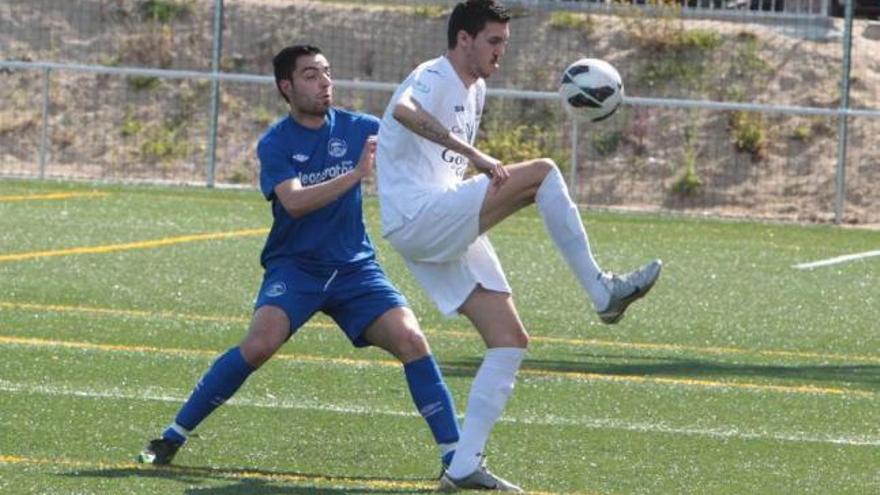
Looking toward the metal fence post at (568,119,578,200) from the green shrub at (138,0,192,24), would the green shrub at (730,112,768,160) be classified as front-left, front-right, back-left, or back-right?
front-left

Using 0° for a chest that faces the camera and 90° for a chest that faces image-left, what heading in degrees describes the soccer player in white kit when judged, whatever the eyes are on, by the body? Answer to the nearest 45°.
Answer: approximately 270°

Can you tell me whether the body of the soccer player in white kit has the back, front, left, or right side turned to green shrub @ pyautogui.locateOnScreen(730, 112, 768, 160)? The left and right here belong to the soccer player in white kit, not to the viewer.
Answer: left

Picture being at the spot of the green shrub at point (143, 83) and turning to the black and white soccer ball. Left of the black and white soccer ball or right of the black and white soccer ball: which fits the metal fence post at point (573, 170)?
left

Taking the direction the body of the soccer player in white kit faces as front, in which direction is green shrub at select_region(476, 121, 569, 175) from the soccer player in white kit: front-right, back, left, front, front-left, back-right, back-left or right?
left

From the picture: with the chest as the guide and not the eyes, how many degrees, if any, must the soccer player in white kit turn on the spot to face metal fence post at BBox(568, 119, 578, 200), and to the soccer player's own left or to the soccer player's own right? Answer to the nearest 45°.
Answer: approximately 90° to the soccer player's own left

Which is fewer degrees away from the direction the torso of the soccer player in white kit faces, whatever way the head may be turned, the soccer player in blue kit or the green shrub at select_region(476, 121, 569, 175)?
the green shrub

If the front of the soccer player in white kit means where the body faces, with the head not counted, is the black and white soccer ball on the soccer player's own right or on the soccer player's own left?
on the soccer player's own left

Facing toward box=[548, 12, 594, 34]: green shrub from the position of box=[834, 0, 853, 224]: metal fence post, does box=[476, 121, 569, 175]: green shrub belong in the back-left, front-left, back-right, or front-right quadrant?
front-left

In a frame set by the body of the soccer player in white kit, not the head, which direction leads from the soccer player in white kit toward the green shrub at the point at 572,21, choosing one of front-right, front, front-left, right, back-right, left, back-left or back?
left
